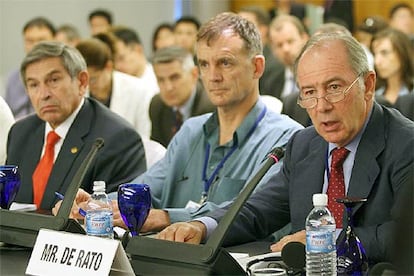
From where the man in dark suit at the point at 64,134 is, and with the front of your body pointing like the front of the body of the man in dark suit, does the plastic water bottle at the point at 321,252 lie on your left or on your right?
on your left

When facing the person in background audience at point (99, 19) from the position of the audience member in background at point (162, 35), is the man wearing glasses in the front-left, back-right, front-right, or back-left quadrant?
back-left

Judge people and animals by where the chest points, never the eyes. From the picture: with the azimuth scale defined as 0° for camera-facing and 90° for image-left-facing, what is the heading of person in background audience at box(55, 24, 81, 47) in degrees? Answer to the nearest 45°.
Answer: approximately 45°

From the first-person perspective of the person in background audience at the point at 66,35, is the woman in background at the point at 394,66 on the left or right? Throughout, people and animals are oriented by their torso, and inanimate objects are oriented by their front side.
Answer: on their left

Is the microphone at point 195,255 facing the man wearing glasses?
yes
